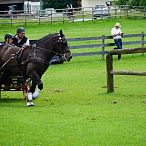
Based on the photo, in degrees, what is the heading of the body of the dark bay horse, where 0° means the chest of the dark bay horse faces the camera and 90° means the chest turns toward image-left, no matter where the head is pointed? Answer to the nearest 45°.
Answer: approximately 270°

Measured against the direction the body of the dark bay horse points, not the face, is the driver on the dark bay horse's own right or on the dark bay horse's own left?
on the dark bay horse's own left

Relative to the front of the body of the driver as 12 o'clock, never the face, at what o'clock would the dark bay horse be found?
The dark bay horse is roughly at 1 o'clock from the driver.

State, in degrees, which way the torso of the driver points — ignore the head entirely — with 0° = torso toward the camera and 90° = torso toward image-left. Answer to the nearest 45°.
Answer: approximately 315°
